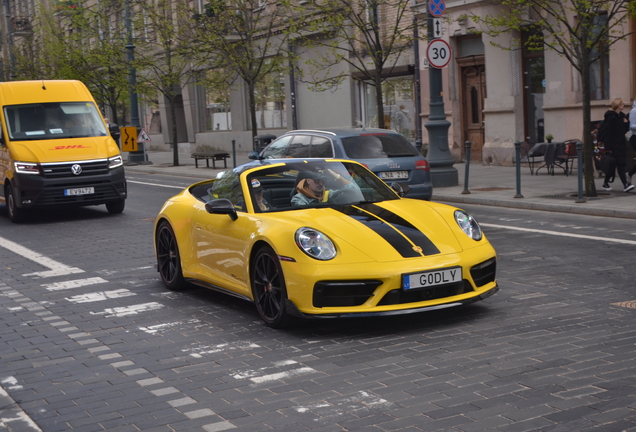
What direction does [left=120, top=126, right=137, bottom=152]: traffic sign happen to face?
toward the camera

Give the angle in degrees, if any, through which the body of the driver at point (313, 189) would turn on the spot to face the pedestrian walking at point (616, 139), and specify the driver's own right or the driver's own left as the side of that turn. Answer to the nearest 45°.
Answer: approximately 90° to the driver's own left

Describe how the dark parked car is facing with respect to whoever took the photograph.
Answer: facing away from the viewer and to the left of the viewer

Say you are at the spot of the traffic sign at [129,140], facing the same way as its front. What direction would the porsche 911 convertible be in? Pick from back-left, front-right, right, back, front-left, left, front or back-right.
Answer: front

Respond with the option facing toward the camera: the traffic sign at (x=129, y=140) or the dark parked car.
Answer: the traffic sign

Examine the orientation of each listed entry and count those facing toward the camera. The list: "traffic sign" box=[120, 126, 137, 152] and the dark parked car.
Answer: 1

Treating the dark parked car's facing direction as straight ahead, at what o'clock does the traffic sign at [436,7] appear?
The traffic sign is roughly at 2 o'clock from the dark parked car.

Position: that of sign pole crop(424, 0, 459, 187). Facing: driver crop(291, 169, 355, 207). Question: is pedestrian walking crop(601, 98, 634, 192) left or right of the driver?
left

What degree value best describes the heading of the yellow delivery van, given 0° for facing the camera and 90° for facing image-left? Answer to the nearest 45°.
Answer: approximately 315°

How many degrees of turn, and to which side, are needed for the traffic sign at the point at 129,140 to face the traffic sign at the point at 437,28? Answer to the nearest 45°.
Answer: approximately 45° to its left

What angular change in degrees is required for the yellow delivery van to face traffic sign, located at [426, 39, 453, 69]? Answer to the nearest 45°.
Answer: approximately 45° to its left

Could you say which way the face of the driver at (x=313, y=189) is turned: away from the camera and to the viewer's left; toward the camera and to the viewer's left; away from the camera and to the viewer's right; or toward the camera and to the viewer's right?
toward the camera and to the viewer's right

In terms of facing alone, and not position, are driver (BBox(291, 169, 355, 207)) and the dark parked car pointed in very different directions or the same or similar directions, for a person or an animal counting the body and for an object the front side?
very different directions

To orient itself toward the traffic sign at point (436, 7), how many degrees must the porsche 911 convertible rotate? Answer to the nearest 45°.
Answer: approximately 135° to its left

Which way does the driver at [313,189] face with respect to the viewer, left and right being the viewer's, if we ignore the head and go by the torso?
facing the viewer and to the right of the viewer

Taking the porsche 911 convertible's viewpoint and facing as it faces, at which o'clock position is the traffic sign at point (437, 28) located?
The traffic sign is roughly at 8 o'clock from the porsche 911 convertible.

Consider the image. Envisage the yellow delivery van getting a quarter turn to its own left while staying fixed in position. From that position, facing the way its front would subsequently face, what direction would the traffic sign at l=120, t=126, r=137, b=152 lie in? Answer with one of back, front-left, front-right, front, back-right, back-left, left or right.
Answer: front-left
